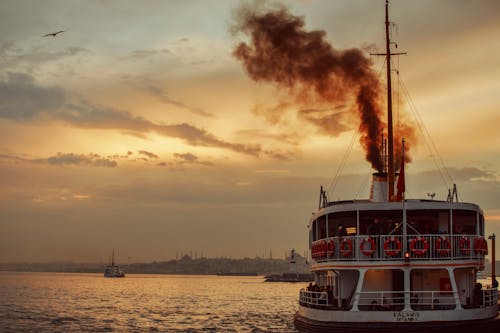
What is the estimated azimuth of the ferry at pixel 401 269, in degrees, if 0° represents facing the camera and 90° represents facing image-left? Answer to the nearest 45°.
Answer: approximately 180°
